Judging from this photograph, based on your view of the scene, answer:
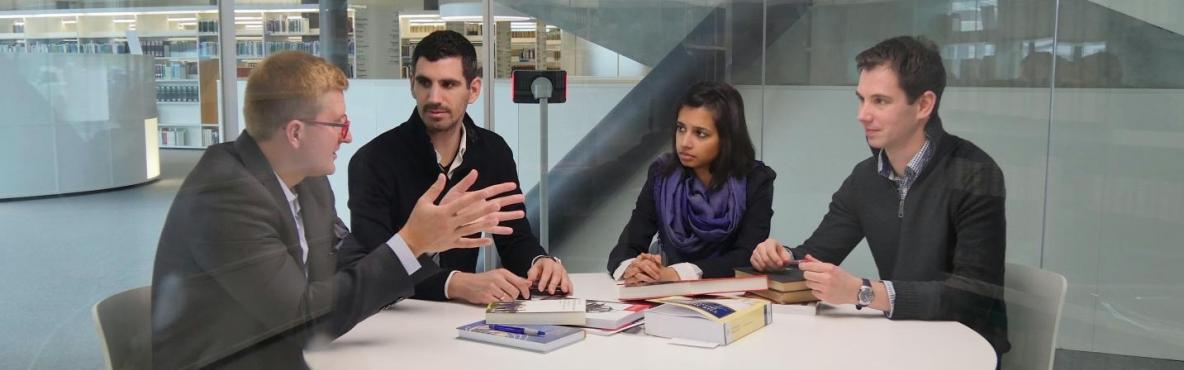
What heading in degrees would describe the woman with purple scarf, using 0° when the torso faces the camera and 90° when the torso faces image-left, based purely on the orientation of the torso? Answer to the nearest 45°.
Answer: approximately 45°

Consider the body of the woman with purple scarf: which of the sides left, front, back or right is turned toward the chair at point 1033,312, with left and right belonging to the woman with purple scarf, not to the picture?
left

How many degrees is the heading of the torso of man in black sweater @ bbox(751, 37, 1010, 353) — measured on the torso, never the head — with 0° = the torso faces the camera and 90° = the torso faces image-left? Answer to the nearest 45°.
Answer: approximately 45°

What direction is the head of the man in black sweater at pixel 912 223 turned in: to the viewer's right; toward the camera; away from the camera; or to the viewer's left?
to the viewer's left
